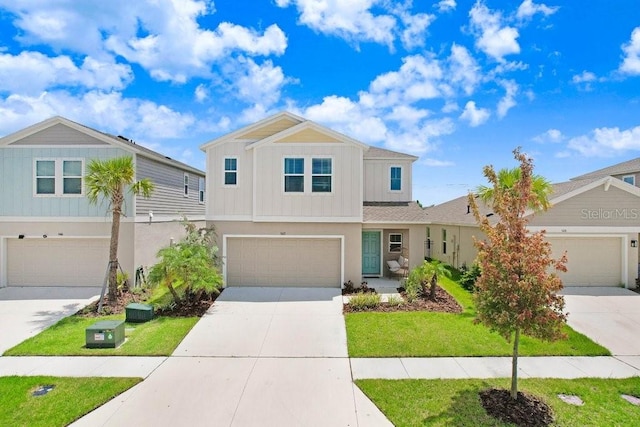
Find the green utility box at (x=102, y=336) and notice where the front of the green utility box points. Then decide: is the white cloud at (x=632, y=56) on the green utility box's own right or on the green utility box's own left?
on the green utility box's own left

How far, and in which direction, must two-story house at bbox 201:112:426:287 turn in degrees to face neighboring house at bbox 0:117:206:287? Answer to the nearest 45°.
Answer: approximately 90° to its right

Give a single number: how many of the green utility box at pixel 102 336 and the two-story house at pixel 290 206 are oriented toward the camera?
2

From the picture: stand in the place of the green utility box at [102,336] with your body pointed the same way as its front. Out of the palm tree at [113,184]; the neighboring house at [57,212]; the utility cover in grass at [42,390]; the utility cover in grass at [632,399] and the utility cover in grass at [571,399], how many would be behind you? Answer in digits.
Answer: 2

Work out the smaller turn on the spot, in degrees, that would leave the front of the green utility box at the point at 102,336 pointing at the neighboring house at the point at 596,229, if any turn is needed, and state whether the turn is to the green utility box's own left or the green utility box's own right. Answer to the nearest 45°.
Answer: approximately 90° to the green utility box's own left

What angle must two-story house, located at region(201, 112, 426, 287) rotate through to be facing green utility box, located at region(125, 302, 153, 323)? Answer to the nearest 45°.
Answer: approximately 45° to its right

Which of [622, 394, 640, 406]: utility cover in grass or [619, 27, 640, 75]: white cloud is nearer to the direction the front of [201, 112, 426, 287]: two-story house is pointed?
the utility cover in grass

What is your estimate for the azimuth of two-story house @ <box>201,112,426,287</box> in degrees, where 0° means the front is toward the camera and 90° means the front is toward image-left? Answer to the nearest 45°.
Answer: approximately 0°

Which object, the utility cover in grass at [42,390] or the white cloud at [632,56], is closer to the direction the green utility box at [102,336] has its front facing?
the utility cover in grass
